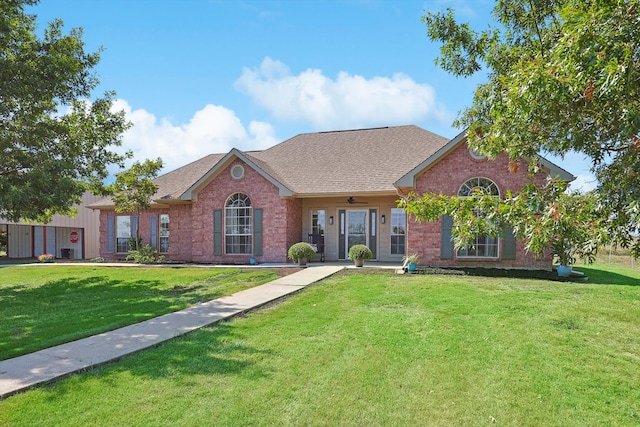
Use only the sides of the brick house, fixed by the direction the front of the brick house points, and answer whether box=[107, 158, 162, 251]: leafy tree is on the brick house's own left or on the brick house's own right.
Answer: on the brick house's own right

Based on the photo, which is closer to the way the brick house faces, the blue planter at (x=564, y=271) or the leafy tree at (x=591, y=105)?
the leafy tree

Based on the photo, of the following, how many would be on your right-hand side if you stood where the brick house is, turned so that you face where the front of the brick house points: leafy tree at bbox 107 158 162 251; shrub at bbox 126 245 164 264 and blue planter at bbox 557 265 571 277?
2

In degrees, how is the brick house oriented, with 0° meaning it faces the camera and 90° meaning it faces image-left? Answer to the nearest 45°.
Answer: approximately 0°

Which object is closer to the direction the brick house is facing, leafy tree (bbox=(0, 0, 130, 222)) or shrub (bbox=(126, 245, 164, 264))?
the leafy tree

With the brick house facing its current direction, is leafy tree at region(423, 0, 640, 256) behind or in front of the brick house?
in front

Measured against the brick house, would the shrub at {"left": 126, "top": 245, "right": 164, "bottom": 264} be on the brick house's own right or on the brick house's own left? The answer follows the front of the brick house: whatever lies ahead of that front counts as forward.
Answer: on the brick house's own right

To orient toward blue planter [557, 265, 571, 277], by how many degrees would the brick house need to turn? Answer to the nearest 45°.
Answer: approximately 45° to its left
